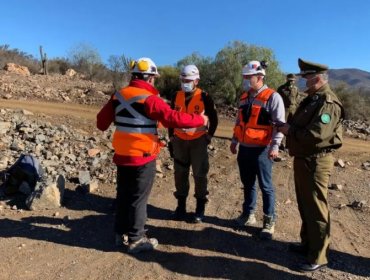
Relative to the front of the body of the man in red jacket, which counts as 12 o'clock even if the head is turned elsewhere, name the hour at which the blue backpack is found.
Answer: The blue backpack is roughly at 9 o'clock from the man in red jacket.

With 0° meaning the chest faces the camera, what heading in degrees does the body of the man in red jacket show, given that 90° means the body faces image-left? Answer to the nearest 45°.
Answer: approximately 225°

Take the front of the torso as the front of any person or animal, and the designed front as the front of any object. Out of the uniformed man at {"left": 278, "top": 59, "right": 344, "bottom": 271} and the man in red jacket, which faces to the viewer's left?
the uniformed man

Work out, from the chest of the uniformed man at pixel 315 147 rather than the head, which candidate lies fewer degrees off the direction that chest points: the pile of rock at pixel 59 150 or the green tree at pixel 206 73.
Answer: the pile of rock

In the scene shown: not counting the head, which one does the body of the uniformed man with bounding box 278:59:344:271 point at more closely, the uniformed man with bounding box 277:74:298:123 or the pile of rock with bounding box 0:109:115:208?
the pile of rock

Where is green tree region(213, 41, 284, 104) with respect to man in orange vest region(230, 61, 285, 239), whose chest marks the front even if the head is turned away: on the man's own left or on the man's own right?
on the man's own right

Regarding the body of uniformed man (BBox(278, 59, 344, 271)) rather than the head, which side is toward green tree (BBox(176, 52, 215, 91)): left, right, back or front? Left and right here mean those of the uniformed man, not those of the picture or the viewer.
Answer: right

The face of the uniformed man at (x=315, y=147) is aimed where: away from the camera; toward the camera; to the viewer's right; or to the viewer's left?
to the viewer's left

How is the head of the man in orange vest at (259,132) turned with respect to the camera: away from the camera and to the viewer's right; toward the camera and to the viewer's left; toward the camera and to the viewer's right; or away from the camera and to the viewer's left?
toward the camera and to the viewer's left

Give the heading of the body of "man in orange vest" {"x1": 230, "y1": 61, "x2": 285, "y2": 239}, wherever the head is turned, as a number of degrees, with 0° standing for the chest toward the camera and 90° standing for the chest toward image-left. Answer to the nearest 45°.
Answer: approximately 45°

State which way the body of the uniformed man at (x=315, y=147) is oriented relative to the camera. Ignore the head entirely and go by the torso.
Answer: to the viewer's left

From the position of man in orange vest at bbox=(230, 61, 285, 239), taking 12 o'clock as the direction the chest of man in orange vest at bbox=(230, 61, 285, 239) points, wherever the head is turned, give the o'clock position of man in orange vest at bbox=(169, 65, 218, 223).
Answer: man in orange vest at bbox=(169, 65, 218, 223) is roughly at 2 o'clock from man in orange vest at bbox=(230, 61, 285, 239).

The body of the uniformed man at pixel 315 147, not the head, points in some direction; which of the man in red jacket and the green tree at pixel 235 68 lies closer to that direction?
the man in red jacket

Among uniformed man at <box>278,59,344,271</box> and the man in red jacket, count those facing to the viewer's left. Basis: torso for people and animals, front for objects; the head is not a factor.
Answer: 1

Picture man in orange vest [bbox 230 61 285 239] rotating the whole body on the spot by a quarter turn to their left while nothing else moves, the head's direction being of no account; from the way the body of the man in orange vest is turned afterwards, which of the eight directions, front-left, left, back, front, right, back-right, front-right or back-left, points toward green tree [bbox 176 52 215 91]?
back-left
